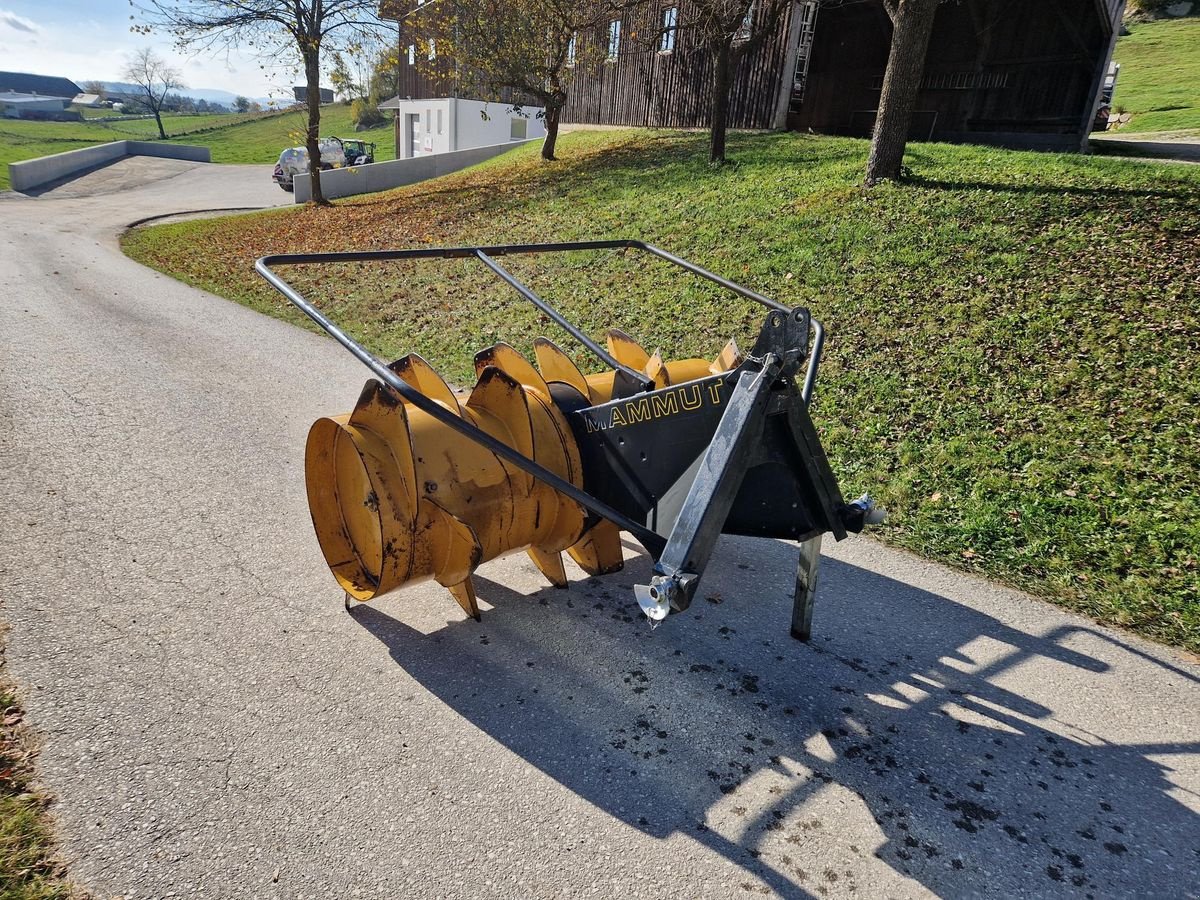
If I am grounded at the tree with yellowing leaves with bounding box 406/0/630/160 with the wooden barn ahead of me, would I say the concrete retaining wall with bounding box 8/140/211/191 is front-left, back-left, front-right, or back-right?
back-left
